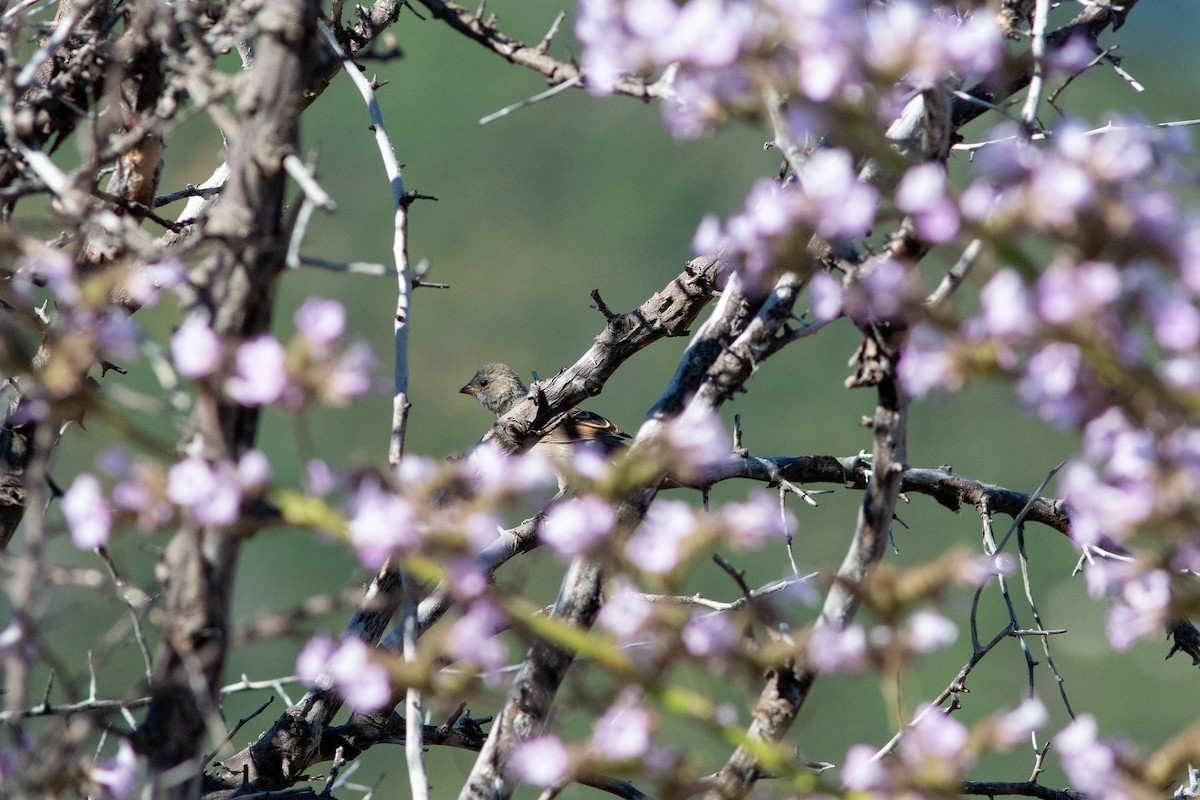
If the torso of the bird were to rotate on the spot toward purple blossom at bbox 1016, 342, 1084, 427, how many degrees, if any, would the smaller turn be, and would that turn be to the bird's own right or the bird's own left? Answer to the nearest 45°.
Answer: approximately 90° to the bird's own left

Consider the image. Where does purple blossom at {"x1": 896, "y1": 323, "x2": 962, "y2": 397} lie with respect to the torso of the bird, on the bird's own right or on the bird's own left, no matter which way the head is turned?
on the bird's own left

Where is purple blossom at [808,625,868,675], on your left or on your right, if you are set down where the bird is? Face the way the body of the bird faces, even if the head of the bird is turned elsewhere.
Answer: on your left

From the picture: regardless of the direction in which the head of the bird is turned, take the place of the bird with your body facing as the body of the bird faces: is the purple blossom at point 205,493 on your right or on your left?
on your left

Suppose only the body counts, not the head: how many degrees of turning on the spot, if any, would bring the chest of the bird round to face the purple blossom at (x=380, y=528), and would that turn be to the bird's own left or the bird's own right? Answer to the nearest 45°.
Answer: approximately 90° to the bird's own left

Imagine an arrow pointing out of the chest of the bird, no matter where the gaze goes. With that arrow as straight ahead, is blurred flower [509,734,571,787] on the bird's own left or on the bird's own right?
on the bird's own left

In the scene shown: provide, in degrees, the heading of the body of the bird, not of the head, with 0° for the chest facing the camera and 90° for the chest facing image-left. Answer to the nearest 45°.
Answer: approximately 90°
